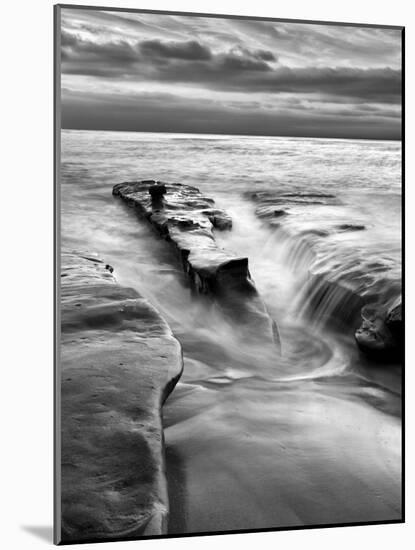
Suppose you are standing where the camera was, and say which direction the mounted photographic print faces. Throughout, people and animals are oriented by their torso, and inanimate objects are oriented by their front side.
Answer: facing the viewer and to the right of the viewer
